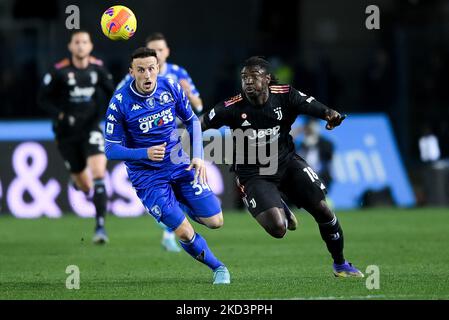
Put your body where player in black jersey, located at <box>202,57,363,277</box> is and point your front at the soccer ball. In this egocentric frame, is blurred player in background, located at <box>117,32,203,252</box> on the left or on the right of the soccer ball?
right

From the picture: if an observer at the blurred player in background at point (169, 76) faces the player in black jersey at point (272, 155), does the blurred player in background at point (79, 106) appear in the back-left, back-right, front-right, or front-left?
back-right

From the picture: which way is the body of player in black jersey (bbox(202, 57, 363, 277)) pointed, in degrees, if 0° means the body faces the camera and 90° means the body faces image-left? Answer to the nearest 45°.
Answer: approximately 0°

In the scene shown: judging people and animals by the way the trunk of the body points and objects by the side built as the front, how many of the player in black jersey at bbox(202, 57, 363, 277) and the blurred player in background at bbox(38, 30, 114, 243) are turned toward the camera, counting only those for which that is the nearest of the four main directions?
2
